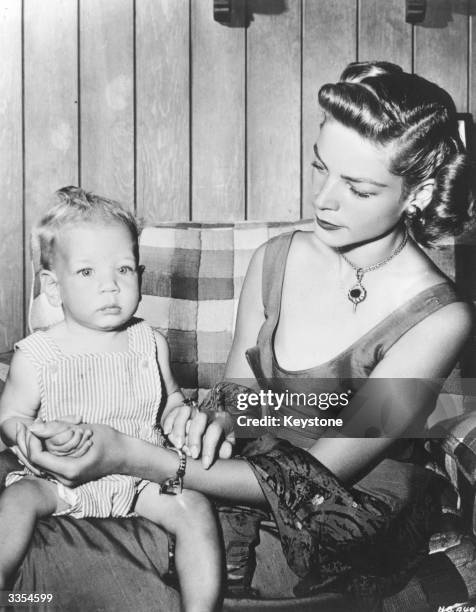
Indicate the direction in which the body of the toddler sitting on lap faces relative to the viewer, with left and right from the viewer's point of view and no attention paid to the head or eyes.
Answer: facing the viewer

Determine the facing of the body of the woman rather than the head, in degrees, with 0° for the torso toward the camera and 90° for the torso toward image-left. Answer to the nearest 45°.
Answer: approximately 45°

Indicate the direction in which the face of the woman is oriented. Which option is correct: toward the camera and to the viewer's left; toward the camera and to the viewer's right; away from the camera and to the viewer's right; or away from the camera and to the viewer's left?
toward the camera and to the viewer's left
